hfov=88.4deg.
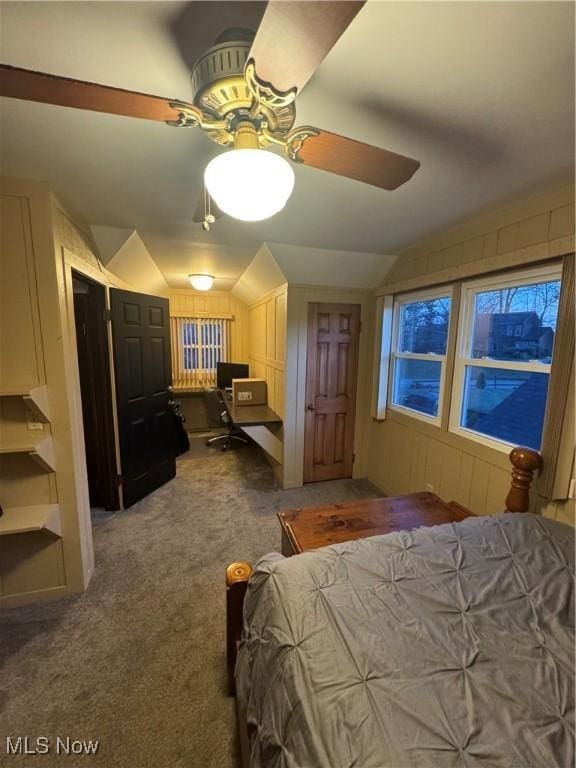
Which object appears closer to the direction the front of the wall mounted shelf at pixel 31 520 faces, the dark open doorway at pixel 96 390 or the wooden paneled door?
the wooden paneled door

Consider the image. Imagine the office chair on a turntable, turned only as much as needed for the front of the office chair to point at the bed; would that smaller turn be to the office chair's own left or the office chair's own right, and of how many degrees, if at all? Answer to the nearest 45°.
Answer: approximately 135° to the office chair's own right

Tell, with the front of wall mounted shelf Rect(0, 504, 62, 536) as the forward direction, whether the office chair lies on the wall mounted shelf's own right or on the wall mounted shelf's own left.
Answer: on the wall mounted shelf's own left

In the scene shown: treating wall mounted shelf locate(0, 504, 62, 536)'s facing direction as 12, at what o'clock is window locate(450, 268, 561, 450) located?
The window is roughly at 10 o'clock from the wall mounted shelf.

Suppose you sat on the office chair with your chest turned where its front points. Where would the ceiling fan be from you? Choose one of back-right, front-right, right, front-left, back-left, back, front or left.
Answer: back-right

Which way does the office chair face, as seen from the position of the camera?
facing away from the viewer and to the right of the viewer

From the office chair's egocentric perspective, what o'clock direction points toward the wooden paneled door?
The wooden paneled door is roughly at 3 o'clock from the office chair.

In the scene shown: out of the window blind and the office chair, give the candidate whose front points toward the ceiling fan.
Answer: the window blind

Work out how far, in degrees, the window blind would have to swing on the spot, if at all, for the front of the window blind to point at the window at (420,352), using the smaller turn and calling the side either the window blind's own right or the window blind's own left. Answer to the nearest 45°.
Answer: approximately 45° to the window blind's own left
